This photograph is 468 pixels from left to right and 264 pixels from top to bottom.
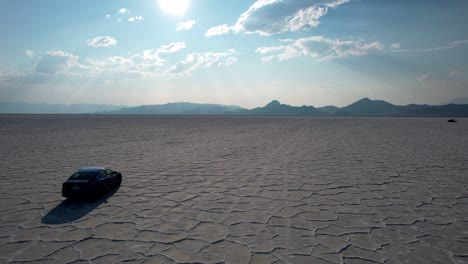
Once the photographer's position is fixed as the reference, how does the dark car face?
facing away from the viewer and to the right of the viewer
